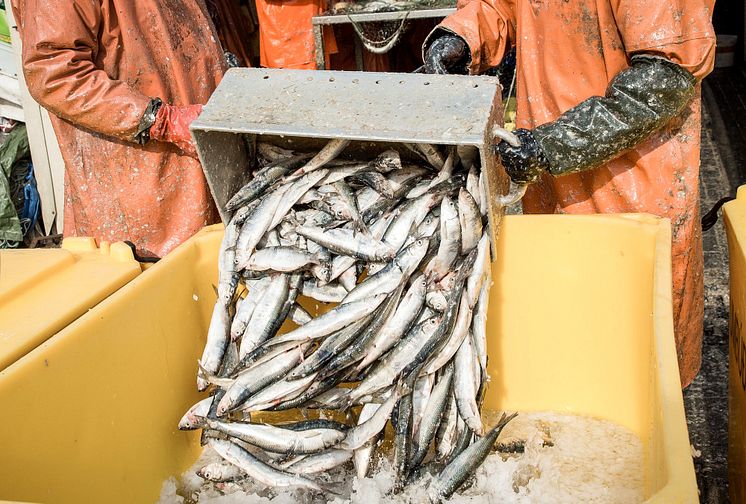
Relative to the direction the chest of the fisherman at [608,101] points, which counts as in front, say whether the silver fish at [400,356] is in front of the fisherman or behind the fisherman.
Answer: in front

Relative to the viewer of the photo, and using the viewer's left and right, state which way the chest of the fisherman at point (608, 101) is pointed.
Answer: facing the viewer and to the left of the viewer

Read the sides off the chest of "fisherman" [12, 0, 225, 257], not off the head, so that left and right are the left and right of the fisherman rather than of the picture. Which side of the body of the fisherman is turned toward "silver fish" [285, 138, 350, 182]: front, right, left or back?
front

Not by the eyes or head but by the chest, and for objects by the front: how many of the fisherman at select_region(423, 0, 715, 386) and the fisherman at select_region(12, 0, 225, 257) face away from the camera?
0

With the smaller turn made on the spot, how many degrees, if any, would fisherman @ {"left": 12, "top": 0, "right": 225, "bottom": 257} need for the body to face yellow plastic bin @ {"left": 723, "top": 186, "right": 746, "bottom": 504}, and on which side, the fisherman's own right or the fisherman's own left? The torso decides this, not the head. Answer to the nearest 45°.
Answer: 0° — they already face it

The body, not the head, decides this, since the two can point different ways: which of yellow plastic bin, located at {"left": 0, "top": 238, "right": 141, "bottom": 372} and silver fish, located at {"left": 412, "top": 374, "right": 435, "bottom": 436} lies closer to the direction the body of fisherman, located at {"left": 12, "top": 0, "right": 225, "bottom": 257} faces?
the silver fish

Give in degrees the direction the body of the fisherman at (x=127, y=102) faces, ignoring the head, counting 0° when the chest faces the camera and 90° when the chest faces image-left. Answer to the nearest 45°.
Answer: approximately 315°

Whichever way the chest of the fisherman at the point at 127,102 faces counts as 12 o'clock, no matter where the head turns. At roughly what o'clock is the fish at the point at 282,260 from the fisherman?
The fish is roughly at 1 o'clock from the fisherman.

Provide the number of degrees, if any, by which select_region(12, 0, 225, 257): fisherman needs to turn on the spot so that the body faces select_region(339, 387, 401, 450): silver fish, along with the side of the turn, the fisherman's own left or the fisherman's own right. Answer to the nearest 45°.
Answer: approximately 45° to the fisherman's own right

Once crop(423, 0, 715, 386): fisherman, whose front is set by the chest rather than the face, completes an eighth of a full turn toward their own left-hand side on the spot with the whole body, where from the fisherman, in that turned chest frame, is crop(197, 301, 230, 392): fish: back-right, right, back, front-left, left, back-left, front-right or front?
front-right

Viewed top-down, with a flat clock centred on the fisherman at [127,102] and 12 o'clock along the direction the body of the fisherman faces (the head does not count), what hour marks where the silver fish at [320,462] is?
The silver fish is roughly at 1 o'clock from the fisherman.

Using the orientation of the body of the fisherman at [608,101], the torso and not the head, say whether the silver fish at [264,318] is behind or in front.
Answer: in front

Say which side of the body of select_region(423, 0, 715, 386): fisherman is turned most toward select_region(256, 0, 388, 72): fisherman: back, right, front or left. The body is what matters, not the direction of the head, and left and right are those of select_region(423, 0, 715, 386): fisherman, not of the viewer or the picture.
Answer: right
